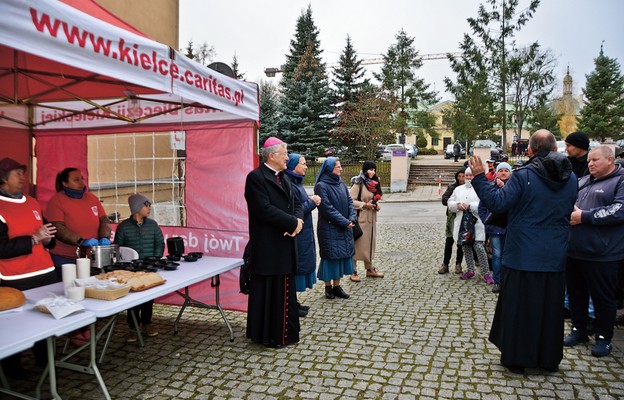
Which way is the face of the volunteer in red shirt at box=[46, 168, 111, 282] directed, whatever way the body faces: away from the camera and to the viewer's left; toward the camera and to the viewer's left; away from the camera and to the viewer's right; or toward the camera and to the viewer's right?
toward the camera and to the viewer's right

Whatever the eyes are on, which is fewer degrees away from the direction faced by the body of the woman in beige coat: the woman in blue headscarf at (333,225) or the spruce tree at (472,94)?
the woman in blue headscarf

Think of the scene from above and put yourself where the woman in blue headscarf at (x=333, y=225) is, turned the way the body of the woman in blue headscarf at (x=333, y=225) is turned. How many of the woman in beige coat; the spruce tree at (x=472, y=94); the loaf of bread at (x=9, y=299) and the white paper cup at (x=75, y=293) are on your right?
2

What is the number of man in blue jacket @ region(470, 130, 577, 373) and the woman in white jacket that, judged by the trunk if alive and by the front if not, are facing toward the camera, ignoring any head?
1

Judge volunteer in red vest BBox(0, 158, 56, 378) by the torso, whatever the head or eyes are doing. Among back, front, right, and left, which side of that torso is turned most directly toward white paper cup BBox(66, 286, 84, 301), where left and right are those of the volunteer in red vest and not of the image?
front

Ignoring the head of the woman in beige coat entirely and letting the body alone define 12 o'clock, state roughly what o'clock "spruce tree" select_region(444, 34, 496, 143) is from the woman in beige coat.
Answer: The spruce tree is roughly at 8 o'clock from the woman in beige coat.

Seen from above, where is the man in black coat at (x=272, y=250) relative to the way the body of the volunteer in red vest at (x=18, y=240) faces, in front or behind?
in front

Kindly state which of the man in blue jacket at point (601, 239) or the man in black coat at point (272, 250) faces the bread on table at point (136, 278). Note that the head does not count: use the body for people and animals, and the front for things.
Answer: the man in blue jacket

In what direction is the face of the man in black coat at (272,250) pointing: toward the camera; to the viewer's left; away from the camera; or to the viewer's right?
to the viewer's right

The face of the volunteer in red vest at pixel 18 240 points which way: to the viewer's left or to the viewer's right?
to the viewer's right

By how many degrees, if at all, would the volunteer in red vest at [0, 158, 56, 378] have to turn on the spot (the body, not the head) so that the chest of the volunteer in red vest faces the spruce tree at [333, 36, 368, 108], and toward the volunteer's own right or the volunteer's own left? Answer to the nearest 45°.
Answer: approximately 90° to the volunteer's own left
